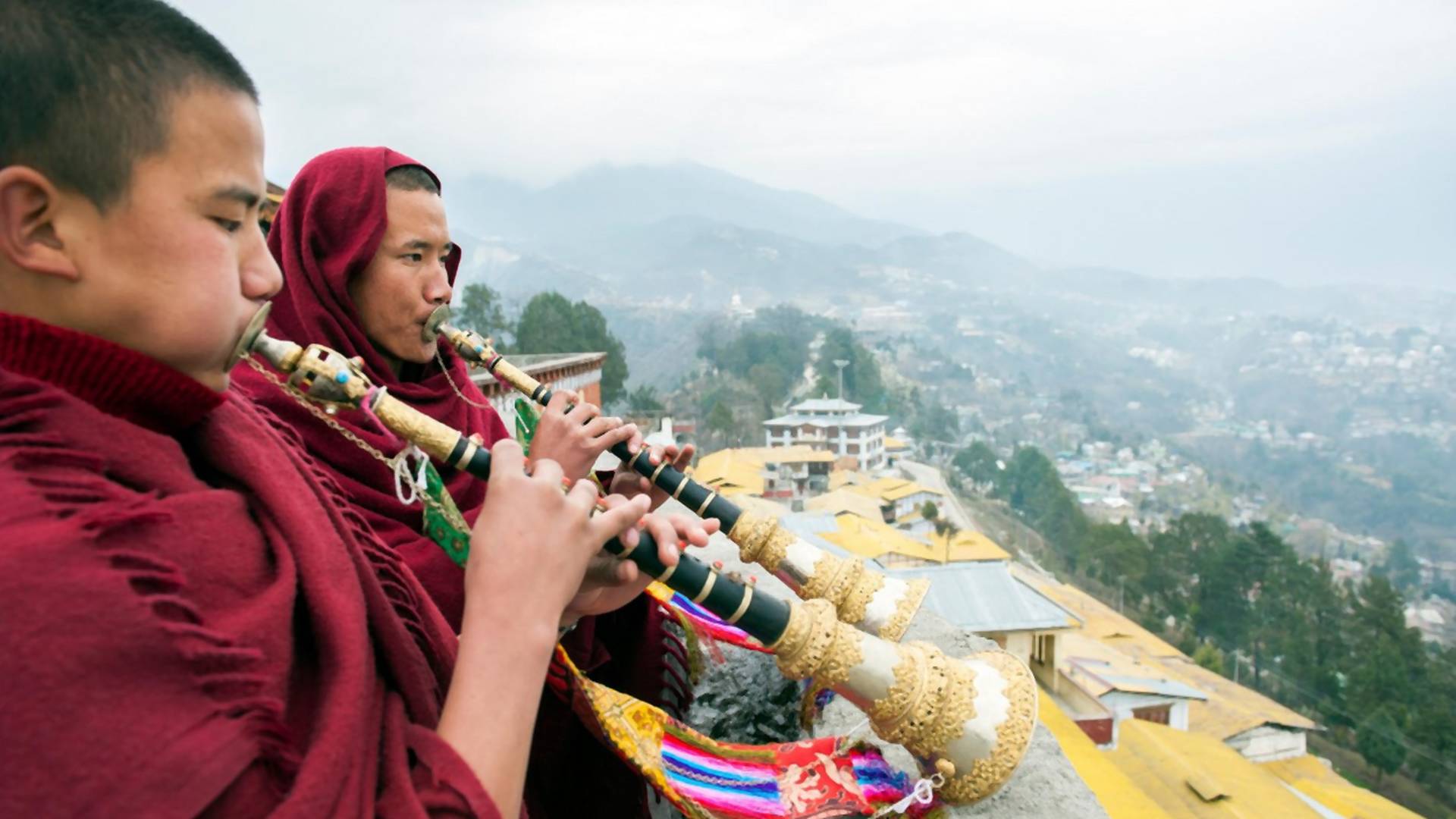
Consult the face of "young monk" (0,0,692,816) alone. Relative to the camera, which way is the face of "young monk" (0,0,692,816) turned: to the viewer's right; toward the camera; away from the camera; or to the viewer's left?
to the viewer's right

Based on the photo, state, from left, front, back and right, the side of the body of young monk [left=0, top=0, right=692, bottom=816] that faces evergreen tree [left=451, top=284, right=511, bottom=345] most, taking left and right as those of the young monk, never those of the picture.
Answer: left

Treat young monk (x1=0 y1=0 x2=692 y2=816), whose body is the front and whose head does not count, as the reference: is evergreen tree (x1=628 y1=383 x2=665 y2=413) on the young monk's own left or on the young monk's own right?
on the young monk's own left

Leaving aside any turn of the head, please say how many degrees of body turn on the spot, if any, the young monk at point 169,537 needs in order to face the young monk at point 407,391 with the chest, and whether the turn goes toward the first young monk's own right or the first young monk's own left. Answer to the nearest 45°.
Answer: approximately 90° to the first young monk's own left

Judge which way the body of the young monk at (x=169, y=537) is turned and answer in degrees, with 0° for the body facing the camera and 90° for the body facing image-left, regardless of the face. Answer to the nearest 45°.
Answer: approximately 270°
